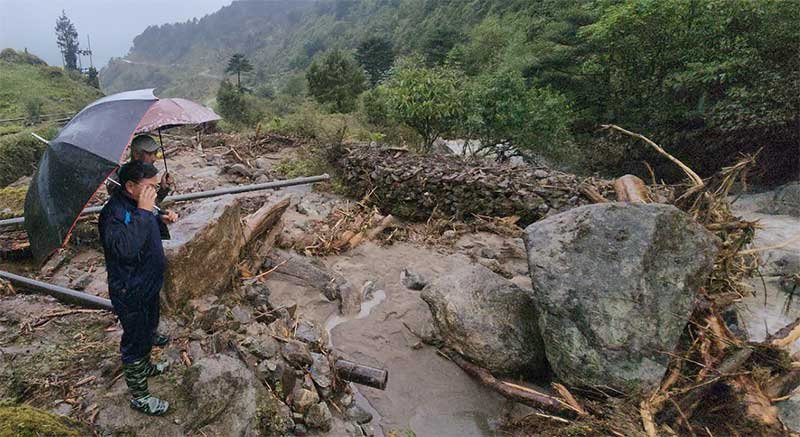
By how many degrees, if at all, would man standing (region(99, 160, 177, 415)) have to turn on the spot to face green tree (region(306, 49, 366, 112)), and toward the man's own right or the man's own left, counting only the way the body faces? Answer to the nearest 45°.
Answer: approximately 45° to the man's own left

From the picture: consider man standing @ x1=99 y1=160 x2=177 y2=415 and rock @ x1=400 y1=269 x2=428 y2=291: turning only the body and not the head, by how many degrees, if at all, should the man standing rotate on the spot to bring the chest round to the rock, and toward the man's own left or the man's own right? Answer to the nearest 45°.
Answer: approximately 45° to the man's own left

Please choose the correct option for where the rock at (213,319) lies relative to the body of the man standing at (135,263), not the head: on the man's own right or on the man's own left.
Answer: on the man's own left

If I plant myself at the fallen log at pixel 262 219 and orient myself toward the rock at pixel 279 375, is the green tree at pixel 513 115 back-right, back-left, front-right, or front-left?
back-left

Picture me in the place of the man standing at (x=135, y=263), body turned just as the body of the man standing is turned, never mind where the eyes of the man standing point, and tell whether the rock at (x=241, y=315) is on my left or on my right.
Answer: on my left

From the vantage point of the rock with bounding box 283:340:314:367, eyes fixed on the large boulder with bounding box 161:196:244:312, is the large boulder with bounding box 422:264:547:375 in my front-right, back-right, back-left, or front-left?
back-right

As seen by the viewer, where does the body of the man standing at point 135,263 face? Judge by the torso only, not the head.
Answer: to the viewer's right

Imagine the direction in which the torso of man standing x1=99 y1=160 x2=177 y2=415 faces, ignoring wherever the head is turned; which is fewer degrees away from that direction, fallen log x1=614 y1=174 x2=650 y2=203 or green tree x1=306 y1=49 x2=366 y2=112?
the fallen log

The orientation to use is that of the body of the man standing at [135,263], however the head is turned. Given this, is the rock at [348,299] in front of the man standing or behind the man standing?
in front
